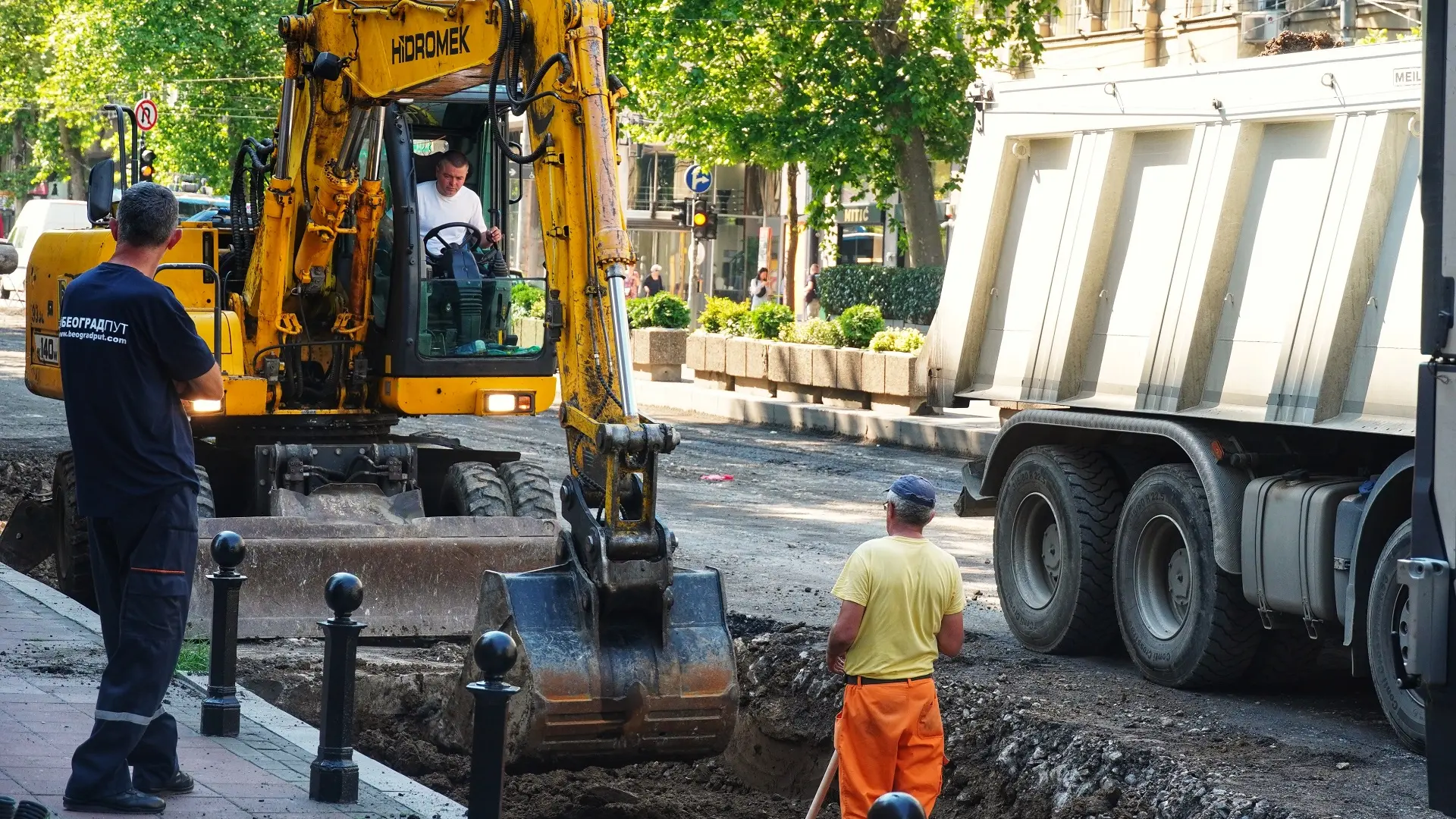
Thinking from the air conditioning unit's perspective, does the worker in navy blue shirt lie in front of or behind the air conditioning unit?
in front

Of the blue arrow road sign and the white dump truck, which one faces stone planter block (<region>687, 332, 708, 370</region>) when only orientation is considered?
the blue arrow road sign

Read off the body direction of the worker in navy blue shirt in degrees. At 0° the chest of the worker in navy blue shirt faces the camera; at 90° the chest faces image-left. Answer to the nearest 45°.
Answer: approximately 225°

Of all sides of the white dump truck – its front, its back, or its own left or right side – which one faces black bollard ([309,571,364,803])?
right

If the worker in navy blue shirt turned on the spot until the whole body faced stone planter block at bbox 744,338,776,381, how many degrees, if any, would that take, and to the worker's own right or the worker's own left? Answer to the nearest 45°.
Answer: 0° — they already face it

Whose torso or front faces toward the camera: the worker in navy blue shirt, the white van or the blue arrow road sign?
the blue arrow road sign

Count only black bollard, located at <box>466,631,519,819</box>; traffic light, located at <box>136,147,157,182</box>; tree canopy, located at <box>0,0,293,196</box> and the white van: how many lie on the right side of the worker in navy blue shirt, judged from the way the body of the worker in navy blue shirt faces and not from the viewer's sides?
1

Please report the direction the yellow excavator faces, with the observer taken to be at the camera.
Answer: facing the viewer and to the right of the viewer

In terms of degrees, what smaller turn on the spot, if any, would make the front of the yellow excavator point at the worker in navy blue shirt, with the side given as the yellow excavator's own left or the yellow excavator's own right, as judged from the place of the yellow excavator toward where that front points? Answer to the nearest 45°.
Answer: approximately 45° to the yellow excavator's own right

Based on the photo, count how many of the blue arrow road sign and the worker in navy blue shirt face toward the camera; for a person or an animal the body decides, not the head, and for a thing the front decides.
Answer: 1
